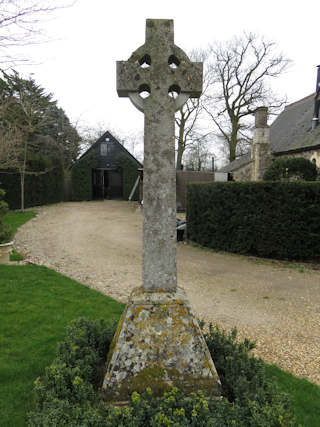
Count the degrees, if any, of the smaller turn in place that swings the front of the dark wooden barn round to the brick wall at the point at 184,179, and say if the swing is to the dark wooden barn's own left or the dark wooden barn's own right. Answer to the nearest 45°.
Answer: approximately 45° to the dark wooden barn's own left

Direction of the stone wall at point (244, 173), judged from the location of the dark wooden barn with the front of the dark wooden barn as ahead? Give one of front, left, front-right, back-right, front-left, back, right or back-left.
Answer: front-left

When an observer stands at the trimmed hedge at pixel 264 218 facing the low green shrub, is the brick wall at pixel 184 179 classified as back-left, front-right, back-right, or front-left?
back-right

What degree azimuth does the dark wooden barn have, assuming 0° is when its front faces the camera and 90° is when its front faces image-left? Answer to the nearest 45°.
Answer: approximately 0°

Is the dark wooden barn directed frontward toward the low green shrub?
yes

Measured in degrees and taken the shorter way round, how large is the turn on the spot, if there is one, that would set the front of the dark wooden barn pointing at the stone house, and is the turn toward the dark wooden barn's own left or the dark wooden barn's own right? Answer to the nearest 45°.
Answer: approximately 45° to the dark wooden barn's own left

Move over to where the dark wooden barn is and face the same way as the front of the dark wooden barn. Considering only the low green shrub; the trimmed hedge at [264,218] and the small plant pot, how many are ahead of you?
3

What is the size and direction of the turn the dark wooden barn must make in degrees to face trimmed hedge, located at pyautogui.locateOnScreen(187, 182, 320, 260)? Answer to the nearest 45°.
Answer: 0° — it already faces it

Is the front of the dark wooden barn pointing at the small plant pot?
yes
